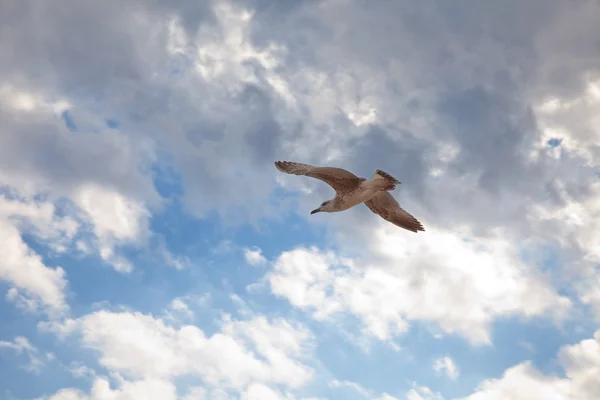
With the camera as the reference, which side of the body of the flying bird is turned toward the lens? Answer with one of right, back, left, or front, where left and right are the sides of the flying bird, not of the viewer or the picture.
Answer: left
